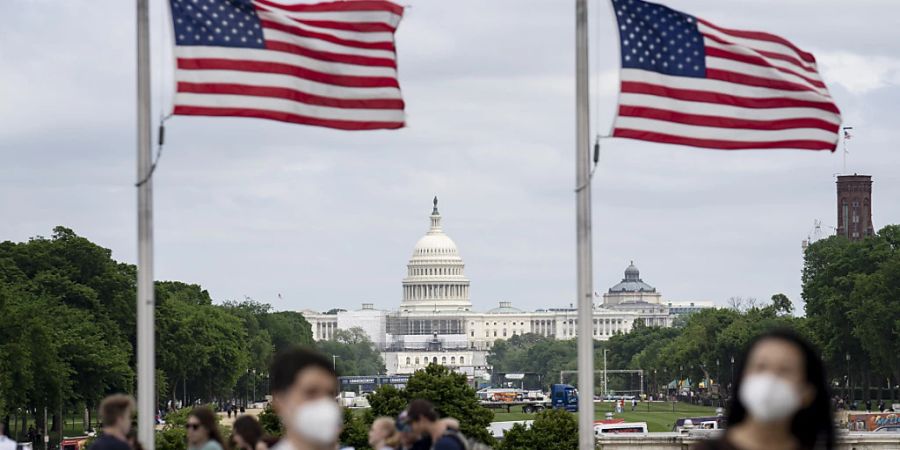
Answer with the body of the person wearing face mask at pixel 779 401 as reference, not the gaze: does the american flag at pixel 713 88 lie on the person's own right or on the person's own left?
on the person's own right

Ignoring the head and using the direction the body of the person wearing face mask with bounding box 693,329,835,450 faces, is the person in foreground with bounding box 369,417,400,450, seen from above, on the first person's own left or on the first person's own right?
on the first person's own right

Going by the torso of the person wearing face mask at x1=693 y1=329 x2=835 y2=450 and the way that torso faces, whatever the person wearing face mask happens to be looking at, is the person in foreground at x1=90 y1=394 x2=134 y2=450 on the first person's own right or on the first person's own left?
on the first person's own right

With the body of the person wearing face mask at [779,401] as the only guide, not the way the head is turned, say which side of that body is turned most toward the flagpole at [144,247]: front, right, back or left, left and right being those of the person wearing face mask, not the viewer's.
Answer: back

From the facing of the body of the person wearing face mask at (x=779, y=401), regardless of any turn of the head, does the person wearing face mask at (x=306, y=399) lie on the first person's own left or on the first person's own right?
on the first person's own right

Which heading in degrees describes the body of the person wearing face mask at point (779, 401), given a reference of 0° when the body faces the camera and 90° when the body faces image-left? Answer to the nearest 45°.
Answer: approximately 45°

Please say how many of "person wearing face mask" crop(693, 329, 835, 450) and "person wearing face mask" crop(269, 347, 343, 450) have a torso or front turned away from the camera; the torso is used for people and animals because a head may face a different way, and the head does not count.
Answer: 0

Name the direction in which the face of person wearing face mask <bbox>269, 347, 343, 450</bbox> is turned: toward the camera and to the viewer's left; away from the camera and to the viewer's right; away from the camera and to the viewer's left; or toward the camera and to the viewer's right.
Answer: toward the camera and to the viewer's right

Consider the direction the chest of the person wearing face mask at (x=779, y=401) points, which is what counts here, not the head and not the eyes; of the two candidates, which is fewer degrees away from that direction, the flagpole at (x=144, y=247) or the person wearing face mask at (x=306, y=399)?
the person wearing face mask

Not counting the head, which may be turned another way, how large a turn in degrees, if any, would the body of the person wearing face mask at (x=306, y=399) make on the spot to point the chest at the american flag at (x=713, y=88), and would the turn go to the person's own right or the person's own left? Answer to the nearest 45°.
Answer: approximately 135° to the person's own left

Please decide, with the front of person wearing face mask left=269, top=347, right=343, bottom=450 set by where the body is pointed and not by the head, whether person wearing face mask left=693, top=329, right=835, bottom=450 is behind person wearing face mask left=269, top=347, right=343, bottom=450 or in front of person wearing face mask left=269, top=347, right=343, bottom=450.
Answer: in front
